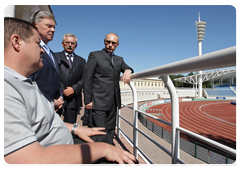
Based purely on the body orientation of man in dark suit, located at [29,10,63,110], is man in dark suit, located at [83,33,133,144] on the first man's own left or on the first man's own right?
on the first man's own left

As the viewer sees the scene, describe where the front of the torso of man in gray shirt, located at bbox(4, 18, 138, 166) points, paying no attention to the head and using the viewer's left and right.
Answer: facing to the right of the viewer

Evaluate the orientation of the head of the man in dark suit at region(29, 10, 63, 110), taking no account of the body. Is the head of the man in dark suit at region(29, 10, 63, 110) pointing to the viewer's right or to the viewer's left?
to the viewer's right

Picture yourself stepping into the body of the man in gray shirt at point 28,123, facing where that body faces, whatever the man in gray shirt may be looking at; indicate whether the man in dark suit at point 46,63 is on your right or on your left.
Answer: on your left

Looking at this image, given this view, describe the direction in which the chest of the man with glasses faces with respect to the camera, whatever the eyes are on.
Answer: toward the camera

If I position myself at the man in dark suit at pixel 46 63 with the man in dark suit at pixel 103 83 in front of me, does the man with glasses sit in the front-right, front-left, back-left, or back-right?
front-left

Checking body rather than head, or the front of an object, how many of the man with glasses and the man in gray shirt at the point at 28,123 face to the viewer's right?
1

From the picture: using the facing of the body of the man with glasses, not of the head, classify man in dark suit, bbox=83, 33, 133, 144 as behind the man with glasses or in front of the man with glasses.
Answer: in front

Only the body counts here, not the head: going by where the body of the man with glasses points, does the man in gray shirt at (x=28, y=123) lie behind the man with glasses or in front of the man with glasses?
in front

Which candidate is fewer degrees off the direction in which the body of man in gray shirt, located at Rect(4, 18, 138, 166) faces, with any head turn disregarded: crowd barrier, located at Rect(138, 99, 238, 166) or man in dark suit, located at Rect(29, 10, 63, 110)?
the crowd barrier

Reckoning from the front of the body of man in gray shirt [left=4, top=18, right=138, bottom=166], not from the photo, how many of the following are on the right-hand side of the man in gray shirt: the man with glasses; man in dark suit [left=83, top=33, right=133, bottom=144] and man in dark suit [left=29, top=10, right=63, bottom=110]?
0
